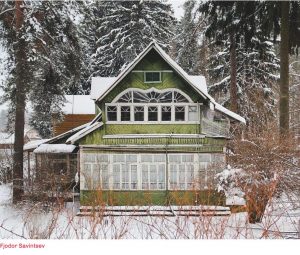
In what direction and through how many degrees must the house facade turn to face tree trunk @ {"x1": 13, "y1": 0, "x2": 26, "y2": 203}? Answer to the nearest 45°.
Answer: approximately 45° to its right

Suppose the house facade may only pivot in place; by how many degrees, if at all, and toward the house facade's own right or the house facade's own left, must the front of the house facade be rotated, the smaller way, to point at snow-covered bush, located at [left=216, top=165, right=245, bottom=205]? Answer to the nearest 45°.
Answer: approximately 45° to the house facade's own left

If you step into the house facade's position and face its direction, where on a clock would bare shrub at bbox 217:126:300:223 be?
The bare shrub is roughly at 10 o'clock from the house facade.

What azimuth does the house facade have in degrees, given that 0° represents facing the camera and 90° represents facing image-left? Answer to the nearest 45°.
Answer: approximately 0°
